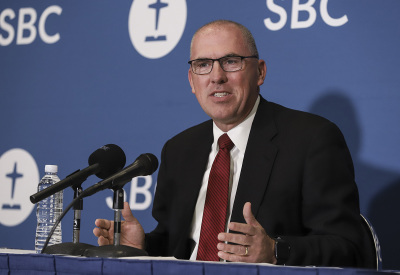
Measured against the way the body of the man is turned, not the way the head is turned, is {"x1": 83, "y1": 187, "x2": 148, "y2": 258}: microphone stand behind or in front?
in front

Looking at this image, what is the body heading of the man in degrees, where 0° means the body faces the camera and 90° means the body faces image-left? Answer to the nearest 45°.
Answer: approximately 45°

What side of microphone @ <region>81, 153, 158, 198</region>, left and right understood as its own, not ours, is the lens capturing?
right

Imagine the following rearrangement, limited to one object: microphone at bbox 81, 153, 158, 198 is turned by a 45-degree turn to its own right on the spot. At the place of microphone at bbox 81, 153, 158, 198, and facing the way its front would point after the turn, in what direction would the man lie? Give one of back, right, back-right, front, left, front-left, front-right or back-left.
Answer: left

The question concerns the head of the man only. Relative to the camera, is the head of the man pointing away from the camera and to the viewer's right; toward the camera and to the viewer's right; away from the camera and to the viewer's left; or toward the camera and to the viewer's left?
toward the camera and to the viewer's left

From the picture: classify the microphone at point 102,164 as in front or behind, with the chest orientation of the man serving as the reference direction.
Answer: in front
